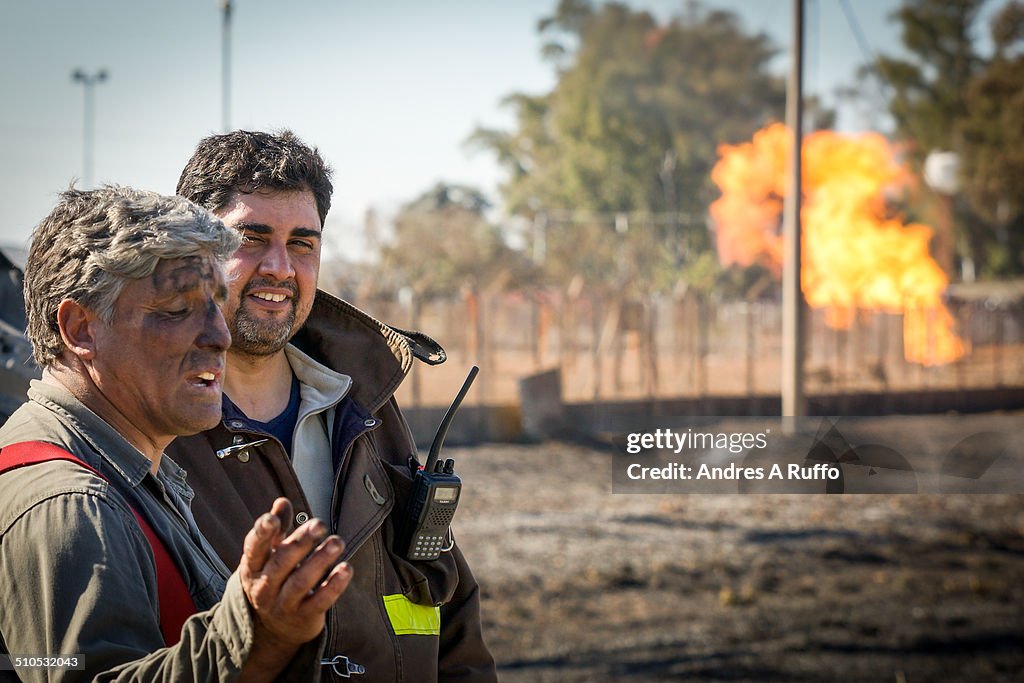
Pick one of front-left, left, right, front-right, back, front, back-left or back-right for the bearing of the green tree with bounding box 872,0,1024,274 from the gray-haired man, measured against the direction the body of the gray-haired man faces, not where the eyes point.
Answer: front-left

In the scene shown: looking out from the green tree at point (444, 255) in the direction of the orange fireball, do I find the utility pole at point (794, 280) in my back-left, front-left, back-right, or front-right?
front-right

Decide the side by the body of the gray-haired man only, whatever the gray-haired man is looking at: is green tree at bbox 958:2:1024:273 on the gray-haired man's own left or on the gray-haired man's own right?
on the gray-haired man's own left

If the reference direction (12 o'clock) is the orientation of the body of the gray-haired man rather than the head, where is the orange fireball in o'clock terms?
The orange fireball is roughly at 10 o'clock from the gray-haired man.

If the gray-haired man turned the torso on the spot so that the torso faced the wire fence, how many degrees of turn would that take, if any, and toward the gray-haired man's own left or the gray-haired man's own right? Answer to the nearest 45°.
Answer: approximately 45° to the gray-haired man's own left

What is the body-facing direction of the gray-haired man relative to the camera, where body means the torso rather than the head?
to the viewer's right

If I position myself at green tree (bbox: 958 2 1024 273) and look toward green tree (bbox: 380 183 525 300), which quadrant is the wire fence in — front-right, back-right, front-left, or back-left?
front-left

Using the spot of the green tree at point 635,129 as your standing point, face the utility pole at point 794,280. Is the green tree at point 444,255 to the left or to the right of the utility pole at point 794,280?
right

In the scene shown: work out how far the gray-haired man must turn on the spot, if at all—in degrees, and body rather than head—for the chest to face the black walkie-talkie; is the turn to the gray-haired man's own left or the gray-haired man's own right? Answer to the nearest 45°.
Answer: approximately 45° to the gray-haired man's own left
